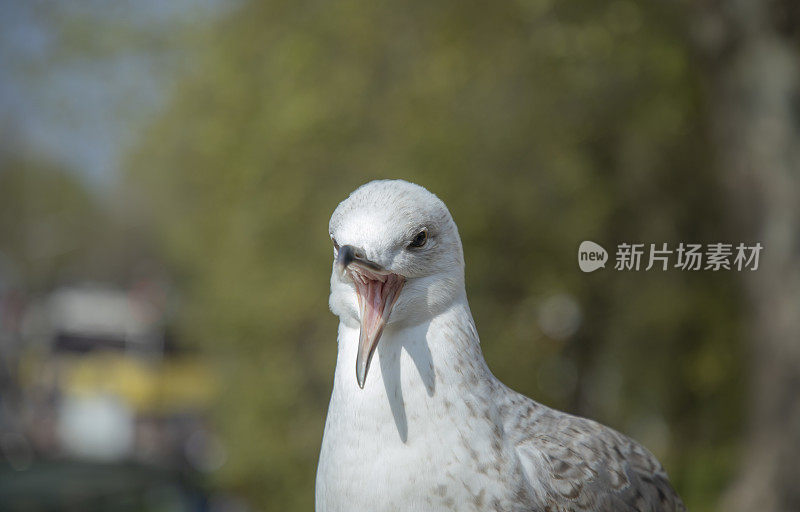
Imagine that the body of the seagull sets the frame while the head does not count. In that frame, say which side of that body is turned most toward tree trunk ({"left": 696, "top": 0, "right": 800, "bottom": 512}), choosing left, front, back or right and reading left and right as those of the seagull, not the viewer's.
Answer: back

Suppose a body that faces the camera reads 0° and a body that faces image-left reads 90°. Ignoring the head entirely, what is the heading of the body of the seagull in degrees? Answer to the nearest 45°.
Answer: approximately 45°
